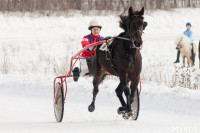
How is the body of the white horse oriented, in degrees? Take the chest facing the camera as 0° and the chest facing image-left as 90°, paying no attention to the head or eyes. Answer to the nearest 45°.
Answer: approximately 45°

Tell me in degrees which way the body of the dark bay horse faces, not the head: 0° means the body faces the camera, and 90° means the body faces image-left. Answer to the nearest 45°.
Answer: approximately 315°

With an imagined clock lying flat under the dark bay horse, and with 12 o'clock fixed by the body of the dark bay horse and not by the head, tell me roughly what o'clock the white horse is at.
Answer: The white horse is roughly at 8 o'clock from the dark bay horse.

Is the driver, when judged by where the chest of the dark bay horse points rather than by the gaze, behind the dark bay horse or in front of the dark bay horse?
behind
